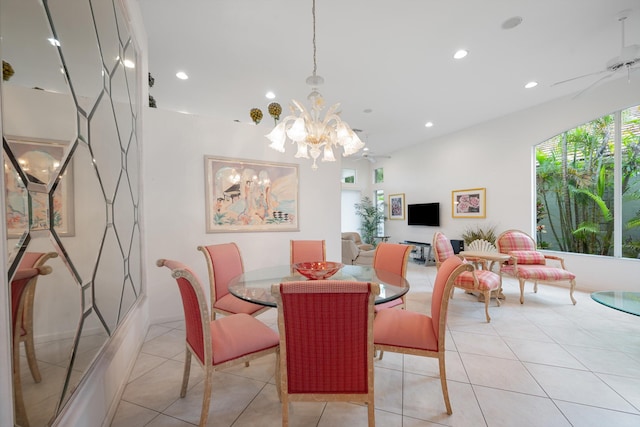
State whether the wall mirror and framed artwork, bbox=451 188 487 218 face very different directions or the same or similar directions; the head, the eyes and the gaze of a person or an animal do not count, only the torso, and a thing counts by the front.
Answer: very different directions

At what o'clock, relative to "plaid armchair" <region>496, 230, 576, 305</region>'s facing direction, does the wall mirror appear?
The wall mirror is roughly at 2 o'clock from the plaid armchair.

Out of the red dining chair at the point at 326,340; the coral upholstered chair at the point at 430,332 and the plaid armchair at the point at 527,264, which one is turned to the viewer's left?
the coral upholstered chair

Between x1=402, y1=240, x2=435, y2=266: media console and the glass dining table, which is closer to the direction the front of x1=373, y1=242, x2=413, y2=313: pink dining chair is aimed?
the glass dining table

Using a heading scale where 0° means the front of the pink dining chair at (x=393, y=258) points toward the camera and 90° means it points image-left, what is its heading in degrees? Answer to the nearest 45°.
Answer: approximately 45°

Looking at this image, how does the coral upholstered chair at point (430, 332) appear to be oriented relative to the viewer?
to the viewer's left

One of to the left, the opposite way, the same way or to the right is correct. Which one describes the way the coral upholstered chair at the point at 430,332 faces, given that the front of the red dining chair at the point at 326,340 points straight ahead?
to the left

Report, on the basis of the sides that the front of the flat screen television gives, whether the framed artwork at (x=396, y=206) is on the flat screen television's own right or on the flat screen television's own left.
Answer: on the flat screen television's own right

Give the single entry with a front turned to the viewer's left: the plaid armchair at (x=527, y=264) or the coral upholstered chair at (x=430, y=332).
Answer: the coral upholstered chair
